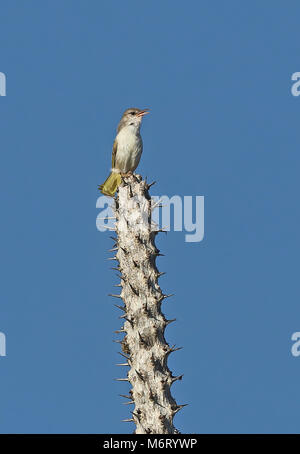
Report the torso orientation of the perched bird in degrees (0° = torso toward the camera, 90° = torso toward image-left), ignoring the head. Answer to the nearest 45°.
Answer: approximately 315°
